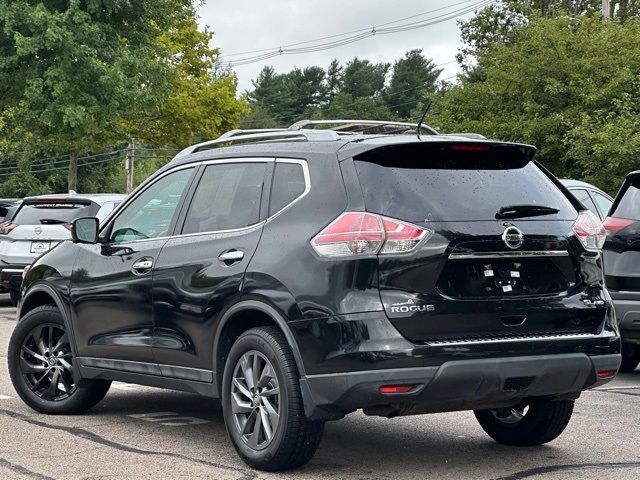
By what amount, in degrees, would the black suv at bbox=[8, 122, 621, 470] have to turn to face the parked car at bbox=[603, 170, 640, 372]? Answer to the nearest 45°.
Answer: approximately 90° to its right

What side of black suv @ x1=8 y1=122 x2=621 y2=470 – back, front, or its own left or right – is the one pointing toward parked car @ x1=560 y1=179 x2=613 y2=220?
right

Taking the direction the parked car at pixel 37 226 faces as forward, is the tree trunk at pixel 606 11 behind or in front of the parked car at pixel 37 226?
in front

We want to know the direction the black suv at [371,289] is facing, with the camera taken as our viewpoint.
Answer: facing away from the viewer and to the left of the viewer

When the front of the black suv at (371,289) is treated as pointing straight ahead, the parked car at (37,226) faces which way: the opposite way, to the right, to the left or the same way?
to the right

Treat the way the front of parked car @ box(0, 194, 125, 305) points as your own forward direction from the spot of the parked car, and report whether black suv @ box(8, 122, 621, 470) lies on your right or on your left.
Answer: on your right

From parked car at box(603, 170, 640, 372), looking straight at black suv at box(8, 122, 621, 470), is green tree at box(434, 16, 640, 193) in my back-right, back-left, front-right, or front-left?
back-right

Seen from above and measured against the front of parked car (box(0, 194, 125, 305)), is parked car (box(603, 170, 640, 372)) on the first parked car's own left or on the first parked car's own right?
on the first parked car's own right

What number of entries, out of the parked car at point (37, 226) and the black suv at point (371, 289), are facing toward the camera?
0

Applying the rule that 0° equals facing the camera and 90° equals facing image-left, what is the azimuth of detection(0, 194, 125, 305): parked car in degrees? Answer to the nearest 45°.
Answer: approximately 225°

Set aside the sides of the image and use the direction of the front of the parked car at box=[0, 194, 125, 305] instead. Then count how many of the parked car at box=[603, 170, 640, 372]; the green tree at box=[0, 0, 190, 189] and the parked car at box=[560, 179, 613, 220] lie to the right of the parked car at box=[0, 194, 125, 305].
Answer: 2
